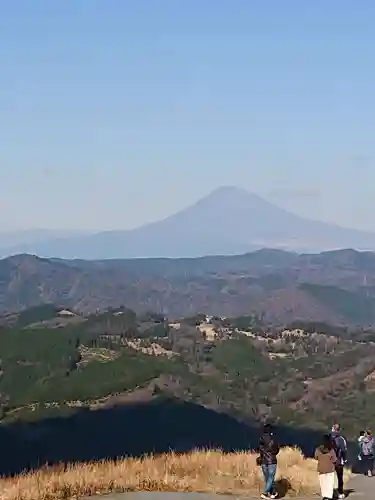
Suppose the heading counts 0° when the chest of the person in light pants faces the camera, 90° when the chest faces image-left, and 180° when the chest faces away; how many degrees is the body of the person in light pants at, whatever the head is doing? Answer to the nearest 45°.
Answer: approximately 180°

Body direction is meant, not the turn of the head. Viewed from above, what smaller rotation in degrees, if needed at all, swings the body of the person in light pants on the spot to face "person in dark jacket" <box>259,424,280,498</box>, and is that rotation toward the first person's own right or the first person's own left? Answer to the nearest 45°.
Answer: approximately 90° to the first person's own left
